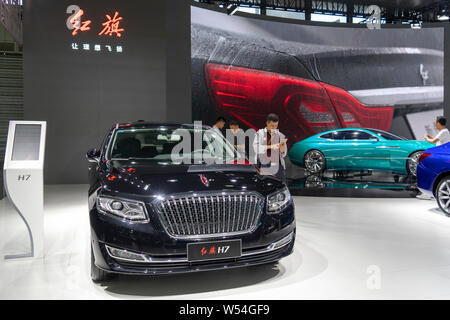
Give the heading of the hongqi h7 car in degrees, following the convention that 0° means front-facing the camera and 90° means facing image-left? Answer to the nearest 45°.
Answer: approximately 315°

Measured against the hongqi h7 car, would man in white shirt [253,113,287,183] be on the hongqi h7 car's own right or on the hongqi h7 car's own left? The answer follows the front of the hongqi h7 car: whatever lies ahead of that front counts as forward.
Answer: on the hongqi h7 car's own left

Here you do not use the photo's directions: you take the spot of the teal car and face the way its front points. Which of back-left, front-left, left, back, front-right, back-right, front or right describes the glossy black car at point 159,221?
right

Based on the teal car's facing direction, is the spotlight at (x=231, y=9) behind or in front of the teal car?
behind

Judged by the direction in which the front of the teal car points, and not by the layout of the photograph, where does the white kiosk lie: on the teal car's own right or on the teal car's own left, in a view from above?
on the teal car's own right

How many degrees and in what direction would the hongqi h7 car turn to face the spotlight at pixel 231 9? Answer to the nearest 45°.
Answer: approximately 135° to its left

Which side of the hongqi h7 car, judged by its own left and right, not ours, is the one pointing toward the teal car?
left

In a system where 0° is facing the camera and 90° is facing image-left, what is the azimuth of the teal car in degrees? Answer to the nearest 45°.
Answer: approximately 270°

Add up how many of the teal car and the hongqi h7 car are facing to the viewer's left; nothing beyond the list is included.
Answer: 0

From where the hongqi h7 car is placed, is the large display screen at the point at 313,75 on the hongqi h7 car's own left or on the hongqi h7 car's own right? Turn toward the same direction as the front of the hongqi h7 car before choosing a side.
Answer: on the hongqi h7 car's own left
